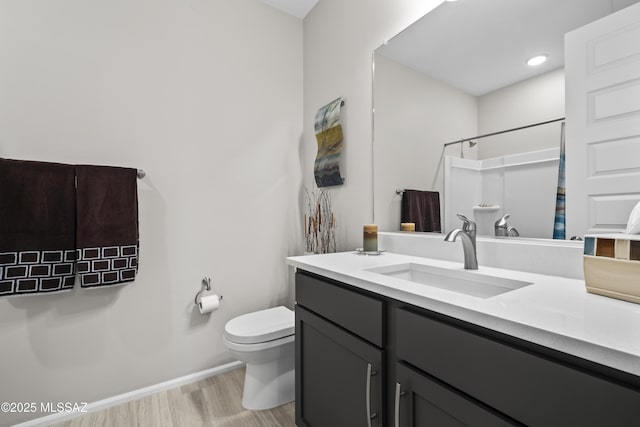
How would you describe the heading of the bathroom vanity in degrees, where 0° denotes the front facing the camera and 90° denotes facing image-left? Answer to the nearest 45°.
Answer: approximately 45°

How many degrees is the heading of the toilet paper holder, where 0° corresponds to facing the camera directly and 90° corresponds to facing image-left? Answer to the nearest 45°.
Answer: approximately 0°

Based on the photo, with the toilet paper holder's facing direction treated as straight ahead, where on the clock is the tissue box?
The tissue box is roughly at 11 o'clock from the toilet paper holder.

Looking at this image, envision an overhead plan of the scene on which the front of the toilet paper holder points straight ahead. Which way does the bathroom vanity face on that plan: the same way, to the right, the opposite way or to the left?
to the right

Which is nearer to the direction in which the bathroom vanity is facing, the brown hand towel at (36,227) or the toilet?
the brown hand towel

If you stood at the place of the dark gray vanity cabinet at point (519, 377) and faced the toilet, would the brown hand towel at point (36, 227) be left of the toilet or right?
left
